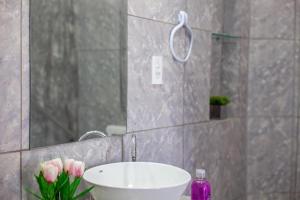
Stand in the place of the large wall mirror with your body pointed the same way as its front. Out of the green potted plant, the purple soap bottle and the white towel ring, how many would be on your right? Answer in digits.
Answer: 0

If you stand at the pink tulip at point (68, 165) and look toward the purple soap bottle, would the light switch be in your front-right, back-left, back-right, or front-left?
front-left

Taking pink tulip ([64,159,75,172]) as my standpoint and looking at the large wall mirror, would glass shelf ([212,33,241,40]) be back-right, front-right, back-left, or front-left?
front-right

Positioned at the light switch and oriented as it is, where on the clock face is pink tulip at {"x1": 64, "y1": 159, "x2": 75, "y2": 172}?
The pink tulip is roughly at 2 o'clock from the light switch.

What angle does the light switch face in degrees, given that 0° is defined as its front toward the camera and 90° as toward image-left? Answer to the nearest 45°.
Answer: approximately 315°

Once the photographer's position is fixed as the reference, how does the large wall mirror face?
facing the viewer and to the right of the viewer

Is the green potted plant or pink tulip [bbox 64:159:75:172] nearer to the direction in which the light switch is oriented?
the pink tulip

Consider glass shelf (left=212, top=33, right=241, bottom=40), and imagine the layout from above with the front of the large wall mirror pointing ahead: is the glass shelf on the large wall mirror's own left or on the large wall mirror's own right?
on the large wall mirror's own left

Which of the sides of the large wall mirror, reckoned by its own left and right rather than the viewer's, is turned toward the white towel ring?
left

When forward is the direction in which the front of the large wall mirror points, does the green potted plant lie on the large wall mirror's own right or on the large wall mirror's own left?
on the large wall mirror's own left

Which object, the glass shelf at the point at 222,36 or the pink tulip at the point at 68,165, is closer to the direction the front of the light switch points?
the pink tulip

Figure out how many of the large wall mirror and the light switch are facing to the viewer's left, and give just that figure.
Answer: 0

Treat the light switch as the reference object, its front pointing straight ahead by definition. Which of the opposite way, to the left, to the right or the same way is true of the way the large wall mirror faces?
the same way
